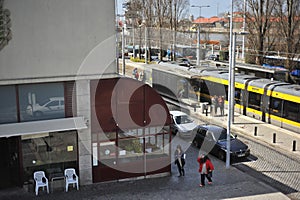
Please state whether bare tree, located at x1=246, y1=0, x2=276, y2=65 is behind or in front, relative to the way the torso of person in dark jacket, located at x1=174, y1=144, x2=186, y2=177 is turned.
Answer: behind

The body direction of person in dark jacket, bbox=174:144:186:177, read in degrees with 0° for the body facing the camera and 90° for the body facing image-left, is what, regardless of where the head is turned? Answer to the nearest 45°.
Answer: approximately 0°

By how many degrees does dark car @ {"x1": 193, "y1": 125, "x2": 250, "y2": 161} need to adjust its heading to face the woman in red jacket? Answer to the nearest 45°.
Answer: approximately 45° to its right

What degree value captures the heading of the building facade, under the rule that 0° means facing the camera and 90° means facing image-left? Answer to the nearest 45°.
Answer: approximately 0°

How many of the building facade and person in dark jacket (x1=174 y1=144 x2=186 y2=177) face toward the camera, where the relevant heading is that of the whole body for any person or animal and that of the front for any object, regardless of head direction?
2

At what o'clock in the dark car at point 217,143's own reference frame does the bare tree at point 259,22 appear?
The bare tree is roughly at 8 o'clock from the dark car.

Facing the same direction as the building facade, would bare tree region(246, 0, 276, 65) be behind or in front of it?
behind

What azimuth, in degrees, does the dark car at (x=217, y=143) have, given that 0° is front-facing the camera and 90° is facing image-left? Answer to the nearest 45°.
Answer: approximately 315°

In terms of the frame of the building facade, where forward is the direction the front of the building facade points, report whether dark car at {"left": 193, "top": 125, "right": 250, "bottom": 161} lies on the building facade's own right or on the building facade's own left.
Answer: on the building facade's own left
